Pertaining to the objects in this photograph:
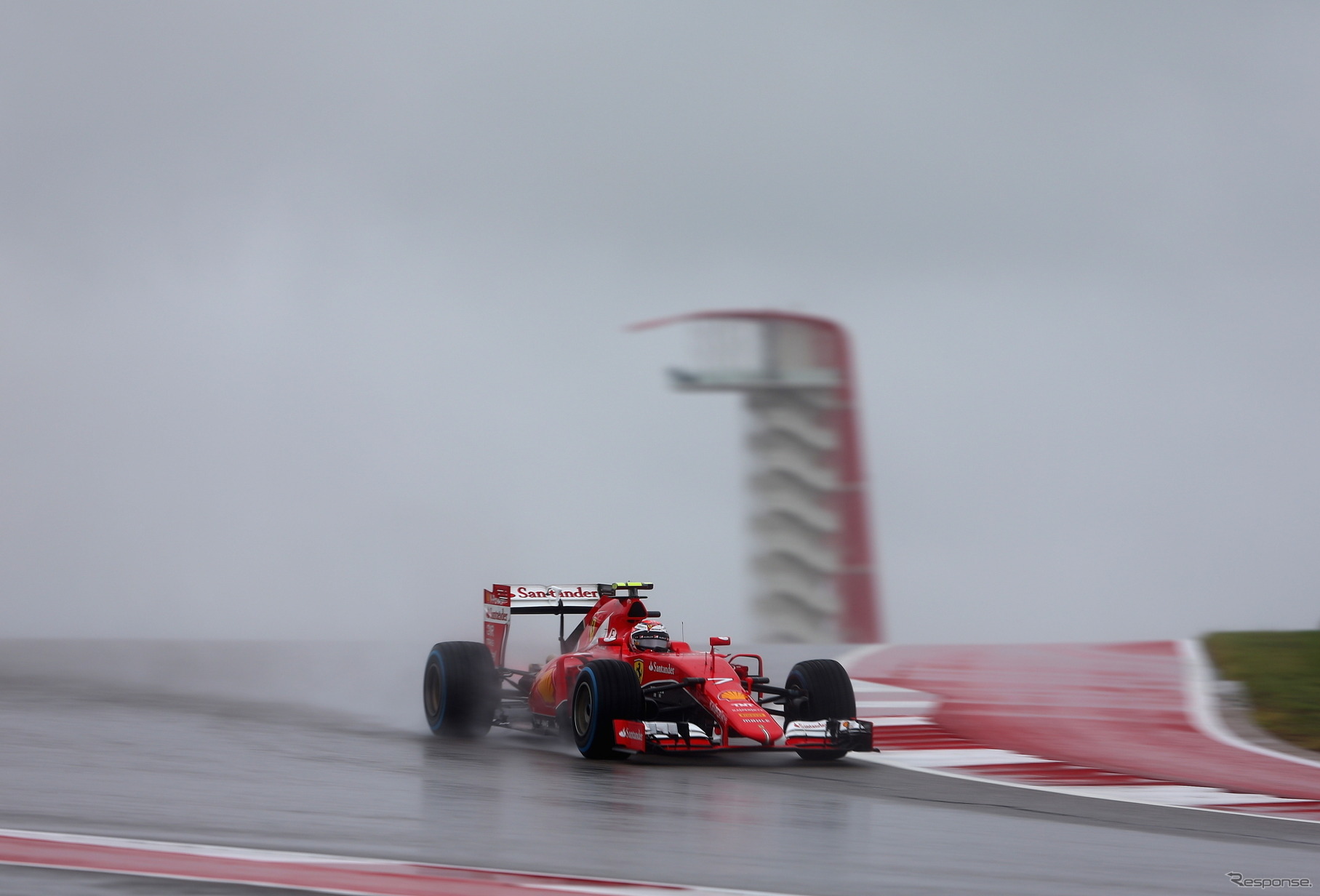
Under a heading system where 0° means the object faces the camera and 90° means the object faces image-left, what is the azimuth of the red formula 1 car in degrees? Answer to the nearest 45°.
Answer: approximately 315°

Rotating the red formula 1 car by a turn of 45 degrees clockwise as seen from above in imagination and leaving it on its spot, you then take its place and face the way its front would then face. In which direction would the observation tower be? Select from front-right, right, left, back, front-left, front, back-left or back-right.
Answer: back
